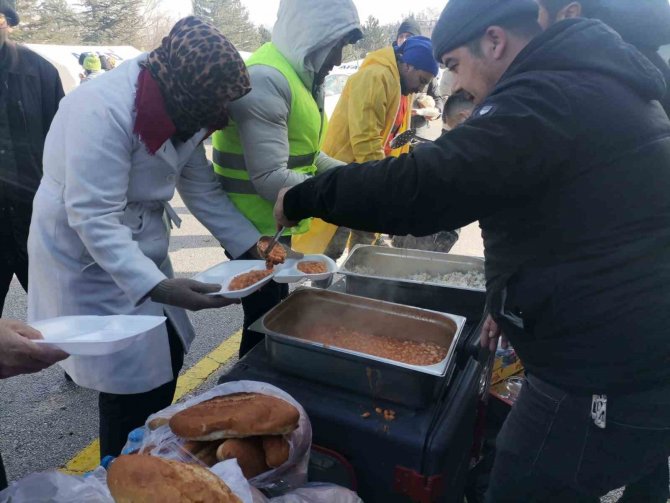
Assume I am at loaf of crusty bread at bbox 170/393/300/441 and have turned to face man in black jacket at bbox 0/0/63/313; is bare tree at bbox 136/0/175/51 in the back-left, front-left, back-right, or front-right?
front-right

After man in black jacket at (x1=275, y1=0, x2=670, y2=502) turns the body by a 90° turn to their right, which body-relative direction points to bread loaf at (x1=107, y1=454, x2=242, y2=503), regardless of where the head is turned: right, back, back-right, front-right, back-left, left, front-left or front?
back

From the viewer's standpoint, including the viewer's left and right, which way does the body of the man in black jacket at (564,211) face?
facing away from the viewer and to the left of the viewer

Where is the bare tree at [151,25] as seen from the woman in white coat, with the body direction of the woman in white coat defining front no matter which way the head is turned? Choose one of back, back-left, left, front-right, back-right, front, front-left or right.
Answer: back-left

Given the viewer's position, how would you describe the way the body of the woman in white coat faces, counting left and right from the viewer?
facing the viewer and to the right of the viewer

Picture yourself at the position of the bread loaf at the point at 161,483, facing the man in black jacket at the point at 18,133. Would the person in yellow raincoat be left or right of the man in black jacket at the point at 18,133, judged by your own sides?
right

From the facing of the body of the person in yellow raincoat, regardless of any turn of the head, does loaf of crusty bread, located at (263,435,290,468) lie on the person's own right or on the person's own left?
on the person's own right
